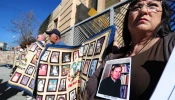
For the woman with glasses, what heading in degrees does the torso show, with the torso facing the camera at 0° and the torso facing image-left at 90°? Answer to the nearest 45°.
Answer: approximately 0°

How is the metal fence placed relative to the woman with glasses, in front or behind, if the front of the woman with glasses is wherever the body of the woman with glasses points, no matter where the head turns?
behind

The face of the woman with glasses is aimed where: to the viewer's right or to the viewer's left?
to the viewer's left
